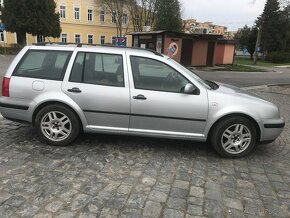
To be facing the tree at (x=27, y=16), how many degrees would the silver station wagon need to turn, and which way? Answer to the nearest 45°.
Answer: approximately 135° to its left

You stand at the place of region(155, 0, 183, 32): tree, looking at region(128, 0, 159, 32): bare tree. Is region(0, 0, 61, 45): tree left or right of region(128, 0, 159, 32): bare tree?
left

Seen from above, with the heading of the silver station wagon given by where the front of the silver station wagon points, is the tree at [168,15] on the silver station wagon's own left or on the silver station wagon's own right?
on the silver station wagon's own left

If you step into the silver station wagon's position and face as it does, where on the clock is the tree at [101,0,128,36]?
The tree is roughly at 9 o'clock from the silver station wagon.

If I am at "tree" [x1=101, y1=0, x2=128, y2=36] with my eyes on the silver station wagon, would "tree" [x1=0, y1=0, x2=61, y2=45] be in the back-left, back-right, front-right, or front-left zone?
front-right

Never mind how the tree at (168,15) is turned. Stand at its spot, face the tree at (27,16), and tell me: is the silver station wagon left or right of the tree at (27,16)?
left

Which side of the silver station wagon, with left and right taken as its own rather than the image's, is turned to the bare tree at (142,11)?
left

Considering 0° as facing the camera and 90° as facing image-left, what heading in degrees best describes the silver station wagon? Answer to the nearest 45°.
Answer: approximately 270°
